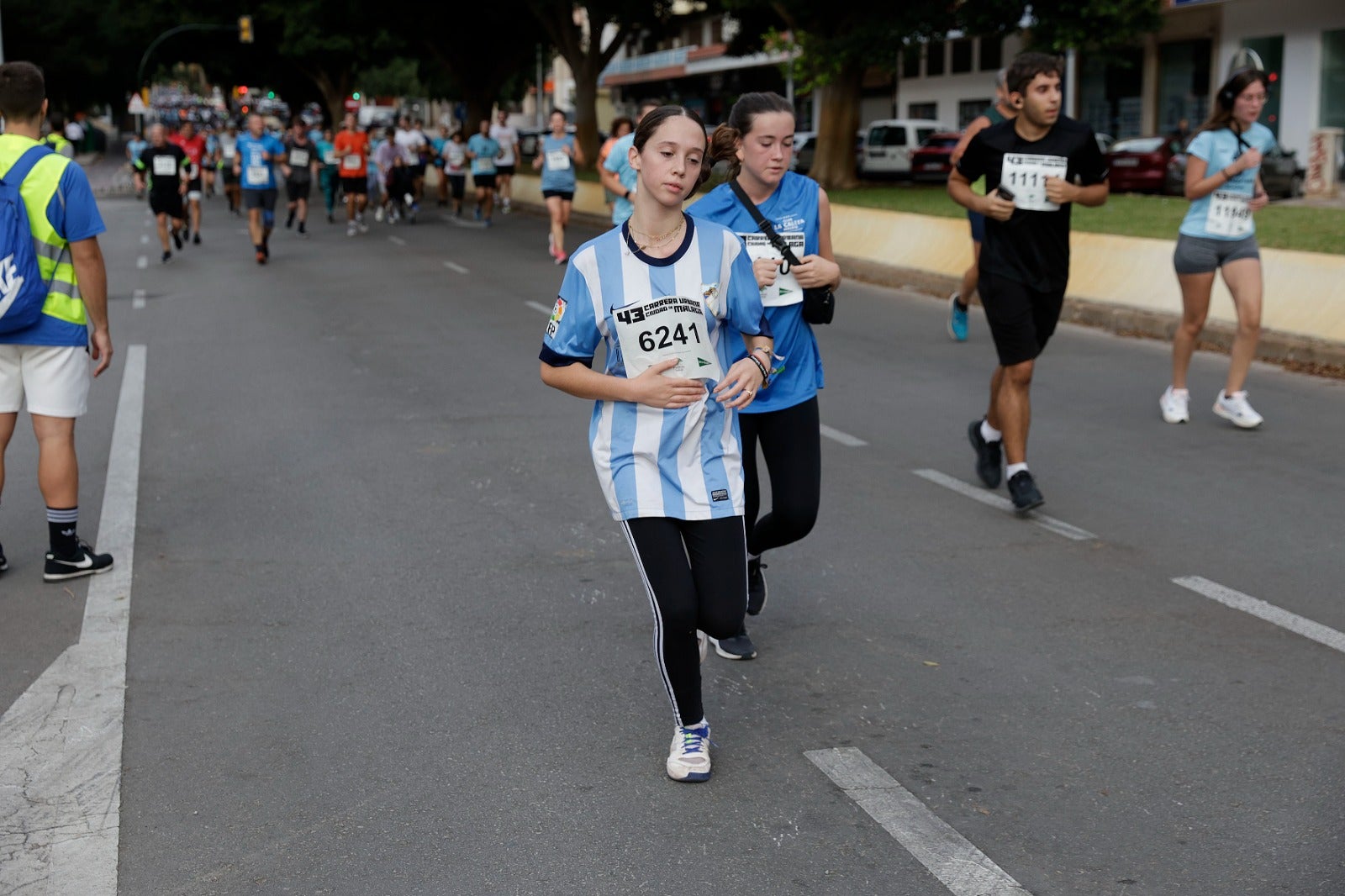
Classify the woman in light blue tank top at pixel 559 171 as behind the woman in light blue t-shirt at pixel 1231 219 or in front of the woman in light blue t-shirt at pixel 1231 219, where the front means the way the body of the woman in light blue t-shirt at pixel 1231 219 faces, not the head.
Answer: behind

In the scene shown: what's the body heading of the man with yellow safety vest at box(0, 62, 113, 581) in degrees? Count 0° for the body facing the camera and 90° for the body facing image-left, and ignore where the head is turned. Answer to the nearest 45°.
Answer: approximately 225°

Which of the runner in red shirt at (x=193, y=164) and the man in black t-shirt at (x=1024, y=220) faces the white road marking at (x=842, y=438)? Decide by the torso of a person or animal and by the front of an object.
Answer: the runner in red shirt

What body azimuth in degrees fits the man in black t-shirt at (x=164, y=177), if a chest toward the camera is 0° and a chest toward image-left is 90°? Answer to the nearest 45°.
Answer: approximately 0°

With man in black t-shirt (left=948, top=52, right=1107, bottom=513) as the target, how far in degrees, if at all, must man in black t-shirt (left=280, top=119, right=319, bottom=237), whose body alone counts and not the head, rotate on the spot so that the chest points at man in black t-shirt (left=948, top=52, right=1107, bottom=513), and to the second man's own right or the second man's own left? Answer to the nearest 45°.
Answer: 0° — they already face them

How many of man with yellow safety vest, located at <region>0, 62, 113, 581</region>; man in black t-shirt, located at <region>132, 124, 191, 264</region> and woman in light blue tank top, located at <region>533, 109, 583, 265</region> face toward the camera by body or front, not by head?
2

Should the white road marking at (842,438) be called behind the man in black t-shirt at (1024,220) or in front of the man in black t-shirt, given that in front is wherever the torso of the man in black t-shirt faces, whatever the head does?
behind

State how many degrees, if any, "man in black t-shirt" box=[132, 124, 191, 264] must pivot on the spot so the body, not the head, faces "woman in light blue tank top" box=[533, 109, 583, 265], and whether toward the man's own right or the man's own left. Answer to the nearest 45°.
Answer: approximately 90° to the man's own left

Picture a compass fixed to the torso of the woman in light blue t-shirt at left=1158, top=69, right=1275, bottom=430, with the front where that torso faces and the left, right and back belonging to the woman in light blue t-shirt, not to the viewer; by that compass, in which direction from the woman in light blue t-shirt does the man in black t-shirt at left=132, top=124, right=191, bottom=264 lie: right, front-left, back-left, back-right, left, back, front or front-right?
back
